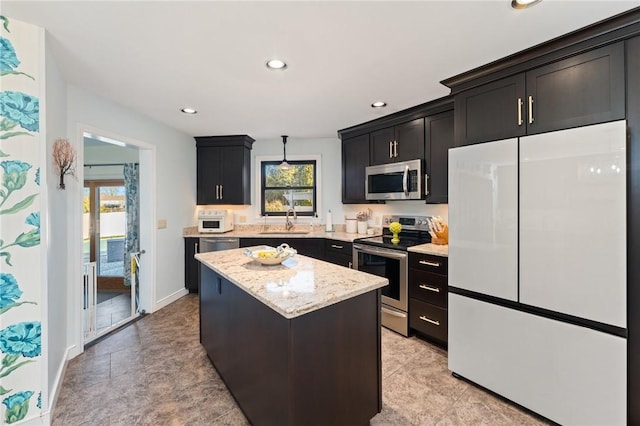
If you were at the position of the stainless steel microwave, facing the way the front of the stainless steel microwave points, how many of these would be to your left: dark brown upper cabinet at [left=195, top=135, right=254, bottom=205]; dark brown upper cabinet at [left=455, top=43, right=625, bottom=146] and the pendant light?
1

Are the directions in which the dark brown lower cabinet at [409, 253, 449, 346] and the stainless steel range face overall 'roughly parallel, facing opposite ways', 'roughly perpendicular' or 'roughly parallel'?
roughly parallel

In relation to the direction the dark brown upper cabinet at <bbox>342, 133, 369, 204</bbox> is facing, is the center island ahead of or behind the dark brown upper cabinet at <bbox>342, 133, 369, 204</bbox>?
ahead

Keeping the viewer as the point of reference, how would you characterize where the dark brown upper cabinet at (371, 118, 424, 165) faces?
facing the viewer and to the left of the viewer

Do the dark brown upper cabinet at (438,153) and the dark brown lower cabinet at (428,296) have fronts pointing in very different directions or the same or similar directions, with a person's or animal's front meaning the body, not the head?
same or similar directions

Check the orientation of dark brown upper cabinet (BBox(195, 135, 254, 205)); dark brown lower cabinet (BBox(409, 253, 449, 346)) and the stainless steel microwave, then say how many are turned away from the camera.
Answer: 0

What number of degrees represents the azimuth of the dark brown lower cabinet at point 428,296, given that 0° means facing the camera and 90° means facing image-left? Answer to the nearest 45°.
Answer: approximately 45°

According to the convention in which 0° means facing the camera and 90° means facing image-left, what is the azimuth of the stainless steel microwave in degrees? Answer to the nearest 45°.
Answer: approximately 45°

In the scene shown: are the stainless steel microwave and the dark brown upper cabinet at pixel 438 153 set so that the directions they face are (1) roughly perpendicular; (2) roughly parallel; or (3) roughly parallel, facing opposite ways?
roughly parallel

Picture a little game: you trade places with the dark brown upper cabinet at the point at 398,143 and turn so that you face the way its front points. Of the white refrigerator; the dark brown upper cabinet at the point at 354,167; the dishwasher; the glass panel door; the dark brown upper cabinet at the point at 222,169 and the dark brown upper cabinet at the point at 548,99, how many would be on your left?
2

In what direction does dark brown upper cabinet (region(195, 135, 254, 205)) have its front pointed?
toward the camera

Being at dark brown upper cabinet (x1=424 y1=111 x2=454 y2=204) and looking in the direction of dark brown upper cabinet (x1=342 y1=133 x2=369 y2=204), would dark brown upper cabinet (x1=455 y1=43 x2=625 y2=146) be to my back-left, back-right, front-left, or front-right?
back-left

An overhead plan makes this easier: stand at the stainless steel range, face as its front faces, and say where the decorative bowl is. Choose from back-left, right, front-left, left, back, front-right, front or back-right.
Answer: front
